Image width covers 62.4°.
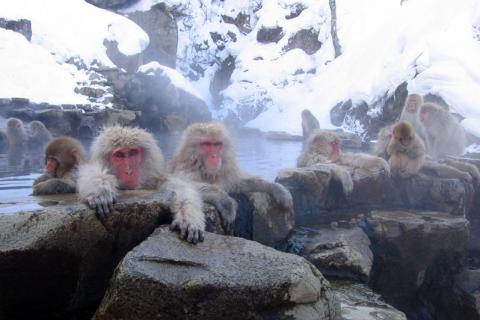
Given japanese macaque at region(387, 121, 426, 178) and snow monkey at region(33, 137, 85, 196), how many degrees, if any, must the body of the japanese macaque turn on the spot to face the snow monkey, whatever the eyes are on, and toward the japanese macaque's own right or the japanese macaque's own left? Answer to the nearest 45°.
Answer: approximately 45° to the japanese macaque's own right

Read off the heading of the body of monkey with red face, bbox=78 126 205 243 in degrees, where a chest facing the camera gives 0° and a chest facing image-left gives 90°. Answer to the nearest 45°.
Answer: approximately 0°

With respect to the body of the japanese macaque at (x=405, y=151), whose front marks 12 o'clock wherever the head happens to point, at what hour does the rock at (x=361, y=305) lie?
The rock is roughly at 12 o'clock from the japanese macaque.

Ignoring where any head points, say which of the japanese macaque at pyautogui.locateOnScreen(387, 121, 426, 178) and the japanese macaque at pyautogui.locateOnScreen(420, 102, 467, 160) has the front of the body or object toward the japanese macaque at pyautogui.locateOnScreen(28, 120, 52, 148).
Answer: the japanese macaque at pyautogui.locateOnScreen(420, 102, 467, 160)

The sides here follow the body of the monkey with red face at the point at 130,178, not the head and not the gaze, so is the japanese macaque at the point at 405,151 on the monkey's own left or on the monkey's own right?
on the monkey's own left

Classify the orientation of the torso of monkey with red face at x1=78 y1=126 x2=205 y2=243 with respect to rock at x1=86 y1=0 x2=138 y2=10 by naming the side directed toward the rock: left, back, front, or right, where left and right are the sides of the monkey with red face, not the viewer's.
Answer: back

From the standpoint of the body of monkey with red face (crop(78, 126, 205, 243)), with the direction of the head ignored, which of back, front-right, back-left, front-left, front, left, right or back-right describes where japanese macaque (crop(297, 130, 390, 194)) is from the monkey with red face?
back-left
